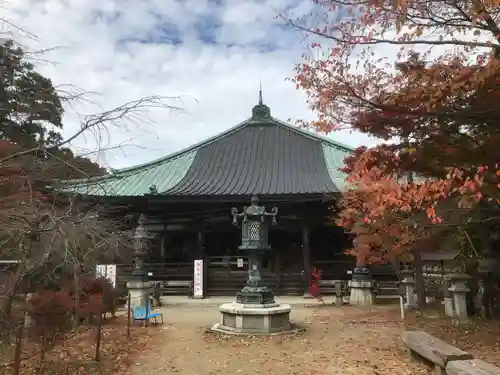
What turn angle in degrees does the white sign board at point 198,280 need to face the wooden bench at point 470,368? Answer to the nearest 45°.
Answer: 0° — it already faces it

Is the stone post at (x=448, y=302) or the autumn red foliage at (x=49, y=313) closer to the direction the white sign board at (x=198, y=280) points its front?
the autumn red foliage

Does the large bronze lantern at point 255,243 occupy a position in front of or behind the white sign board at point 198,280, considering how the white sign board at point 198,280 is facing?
in front

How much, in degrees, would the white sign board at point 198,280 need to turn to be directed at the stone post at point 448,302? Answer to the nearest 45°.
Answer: approximately 45° to its left

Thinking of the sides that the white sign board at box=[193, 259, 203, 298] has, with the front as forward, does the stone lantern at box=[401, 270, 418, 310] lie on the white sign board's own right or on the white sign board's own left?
on the white sign board's own left

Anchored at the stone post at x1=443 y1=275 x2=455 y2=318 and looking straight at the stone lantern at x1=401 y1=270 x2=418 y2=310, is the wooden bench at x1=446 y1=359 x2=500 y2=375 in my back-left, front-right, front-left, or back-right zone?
back-left

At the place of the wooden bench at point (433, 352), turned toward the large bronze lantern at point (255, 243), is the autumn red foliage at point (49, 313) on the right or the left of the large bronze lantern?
left

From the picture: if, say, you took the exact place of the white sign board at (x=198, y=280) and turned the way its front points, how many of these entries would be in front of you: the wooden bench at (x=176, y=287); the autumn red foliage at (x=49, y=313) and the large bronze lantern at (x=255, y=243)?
2

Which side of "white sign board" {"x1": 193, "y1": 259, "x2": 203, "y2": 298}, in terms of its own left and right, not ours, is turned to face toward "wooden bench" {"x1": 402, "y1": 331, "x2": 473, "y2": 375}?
front

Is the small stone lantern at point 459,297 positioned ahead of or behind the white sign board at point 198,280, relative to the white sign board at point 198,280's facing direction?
ahead

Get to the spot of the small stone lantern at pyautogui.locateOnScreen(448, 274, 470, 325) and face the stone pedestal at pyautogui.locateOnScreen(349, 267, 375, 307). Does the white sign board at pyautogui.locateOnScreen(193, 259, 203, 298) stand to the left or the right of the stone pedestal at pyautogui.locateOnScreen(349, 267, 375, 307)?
left

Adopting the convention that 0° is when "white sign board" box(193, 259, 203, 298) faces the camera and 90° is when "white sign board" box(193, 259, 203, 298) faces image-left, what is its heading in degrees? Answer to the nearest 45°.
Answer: approximately 0°

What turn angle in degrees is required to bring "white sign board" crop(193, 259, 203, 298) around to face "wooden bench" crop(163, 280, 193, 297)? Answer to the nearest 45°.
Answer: approximately 135° to its right
